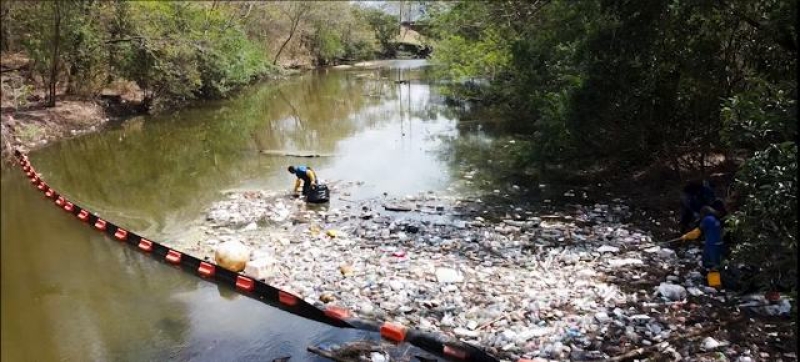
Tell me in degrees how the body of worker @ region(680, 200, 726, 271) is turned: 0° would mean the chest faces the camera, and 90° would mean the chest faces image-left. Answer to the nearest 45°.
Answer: approximately 90°

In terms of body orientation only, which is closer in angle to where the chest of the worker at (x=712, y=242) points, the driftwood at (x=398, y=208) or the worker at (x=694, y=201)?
the driftwood

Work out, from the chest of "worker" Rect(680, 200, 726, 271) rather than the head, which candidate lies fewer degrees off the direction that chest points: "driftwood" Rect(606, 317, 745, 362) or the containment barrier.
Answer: the containment barrier

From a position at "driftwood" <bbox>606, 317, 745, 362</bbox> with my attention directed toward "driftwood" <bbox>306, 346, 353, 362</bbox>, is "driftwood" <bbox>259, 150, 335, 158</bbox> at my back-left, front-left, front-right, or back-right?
front-right

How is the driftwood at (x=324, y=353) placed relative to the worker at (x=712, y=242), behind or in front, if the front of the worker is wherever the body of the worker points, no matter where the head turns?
in front

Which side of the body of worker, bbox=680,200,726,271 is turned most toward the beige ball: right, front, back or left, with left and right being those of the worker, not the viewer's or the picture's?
front

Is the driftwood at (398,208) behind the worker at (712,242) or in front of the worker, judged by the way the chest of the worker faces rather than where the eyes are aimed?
in front

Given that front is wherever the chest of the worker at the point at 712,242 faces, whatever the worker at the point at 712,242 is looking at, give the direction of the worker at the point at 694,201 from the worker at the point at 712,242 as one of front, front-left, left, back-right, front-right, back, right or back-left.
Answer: right

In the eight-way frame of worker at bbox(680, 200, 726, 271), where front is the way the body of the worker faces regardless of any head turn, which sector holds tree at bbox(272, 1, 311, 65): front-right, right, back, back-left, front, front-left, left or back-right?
front-right

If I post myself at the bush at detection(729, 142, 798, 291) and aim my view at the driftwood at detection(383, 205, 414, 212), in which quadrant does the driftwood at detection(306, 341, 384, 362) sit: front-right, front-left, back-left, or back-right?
front-left

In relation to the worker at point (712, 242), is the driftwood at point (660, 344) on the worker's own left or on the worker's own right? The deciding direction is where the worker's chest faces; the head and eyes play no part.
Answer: on the worker's own left

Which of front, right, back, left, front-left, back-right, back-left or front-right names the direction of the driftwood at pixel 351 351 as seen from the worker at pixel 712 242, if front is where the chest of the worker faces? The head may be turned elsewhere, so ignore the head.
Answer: front-left
